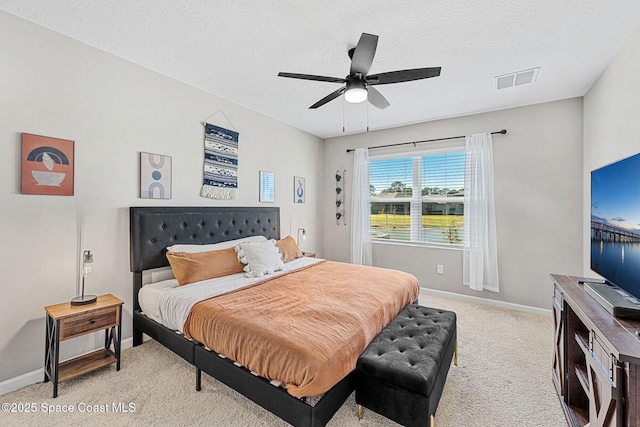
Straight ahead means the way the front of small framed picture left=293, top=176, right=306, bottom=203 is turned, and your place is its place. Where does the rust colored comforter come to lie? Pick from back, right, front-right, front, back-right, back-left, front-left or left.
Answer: front-right

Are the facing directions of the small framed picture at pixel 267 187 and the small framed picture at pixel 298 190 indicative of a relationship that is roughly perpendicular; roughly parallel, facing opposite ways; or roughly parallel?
roughly parallel

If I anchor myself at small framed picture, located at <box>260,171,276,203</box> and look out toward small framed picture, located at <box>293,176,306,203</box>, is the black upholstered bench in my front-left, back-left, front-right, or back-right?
back-right

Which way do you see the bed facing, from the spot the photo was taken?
facing the viewer and to the right of the viewer

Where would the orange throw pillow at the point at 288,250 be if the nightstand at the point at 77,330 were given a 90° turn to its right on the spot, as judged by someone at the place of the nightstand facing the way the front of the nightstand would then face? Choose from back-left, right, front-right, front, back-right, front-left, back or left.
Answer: back-left

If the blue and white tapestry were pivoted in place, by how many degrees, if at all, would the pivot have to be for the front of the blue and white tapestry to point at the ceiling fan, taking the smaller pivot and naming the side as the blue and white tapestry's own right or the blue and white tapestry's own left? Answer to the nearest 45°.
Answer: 0° — it already faces it

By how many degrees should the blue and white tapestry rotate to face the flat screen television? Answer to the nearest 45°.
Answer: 0° — it already faces it

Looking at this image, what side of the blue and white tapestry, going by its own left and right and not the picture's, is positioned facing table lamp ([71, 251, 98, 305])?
right

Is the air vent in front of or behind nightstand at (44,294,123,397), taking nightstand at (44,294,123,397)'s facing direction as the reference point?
in front

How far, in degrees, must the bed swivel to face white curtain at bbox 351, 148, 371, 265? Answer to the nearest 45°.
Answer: approximately 90° to its left

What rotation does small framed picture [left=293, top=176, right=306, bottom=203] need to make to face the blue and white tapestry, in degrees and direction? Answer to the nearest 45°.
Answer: approximately 90° to its right

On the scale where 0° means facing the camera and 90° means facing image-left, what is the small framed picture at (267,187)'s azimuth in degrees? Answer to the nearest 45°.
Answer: approximately 315°

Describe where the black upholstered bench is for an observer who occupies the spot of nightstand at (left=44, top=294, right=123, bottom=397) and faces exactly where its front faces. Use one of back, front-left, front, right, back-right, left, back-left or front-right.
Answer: front

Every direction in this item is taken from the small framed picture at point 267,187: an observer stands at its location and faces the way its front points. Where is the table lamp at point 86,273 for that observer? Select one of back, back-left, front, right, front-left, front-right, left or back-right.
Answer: right
